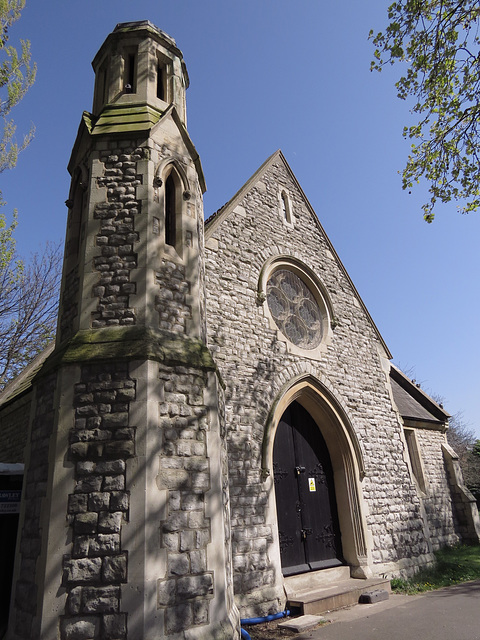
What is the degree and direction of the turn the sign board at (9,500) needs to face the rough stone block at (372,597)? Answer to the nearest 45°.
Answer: approximately 90° to its left

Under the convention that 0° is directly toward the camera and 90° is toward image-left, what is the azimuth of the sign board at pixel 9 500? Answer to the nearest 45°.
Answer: approximately 0°

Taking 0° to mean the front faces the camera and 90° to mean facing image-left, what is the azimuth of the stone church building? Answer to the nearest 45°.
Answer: approximately 315°
